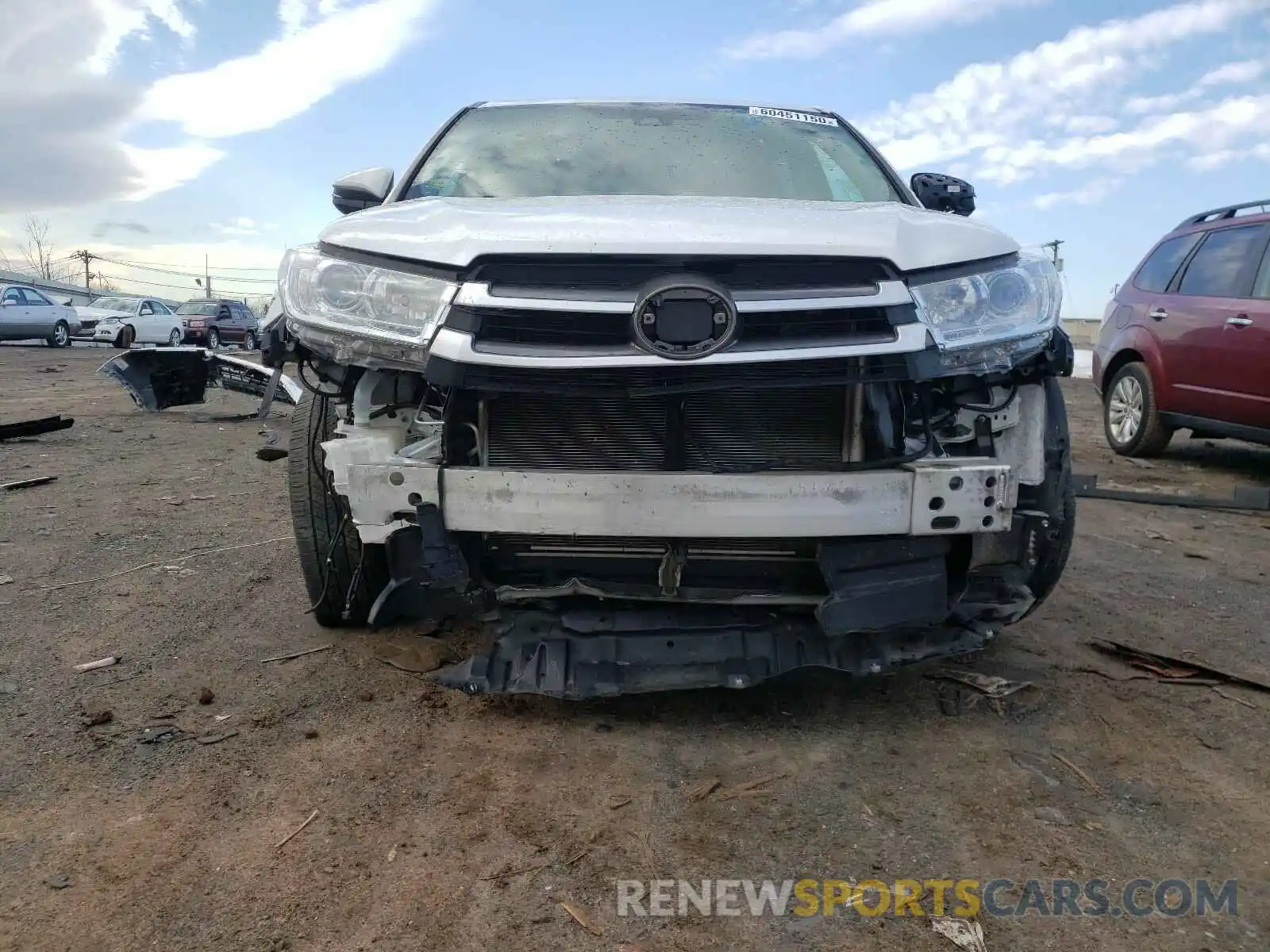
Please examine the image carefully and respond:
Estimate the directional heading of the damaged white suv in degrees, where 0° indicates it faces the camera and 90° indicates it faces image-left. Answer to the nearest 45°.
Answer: approximately 0°

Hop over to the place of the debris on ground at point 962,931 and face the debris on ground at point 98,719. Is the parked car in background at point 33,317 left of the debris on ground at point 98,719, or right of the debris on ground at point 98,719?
right

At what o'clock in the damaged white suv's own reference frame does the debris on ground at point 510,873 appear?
The debris on ground is roughly at 1 o'clock from the damaged white suv.

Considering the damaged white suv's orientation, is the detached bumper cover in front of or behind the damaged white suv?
behind

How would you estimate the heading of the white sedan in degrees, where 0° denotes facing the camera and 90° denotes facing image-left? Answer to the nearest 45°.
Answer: approximately 45°

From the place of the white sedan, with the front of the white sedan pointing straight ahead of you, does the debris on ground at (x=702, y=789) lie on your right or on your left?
on your left

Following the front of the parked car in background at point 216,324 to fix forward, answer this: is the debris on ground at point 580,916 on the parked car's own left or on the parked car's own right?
on the parked car's own left
